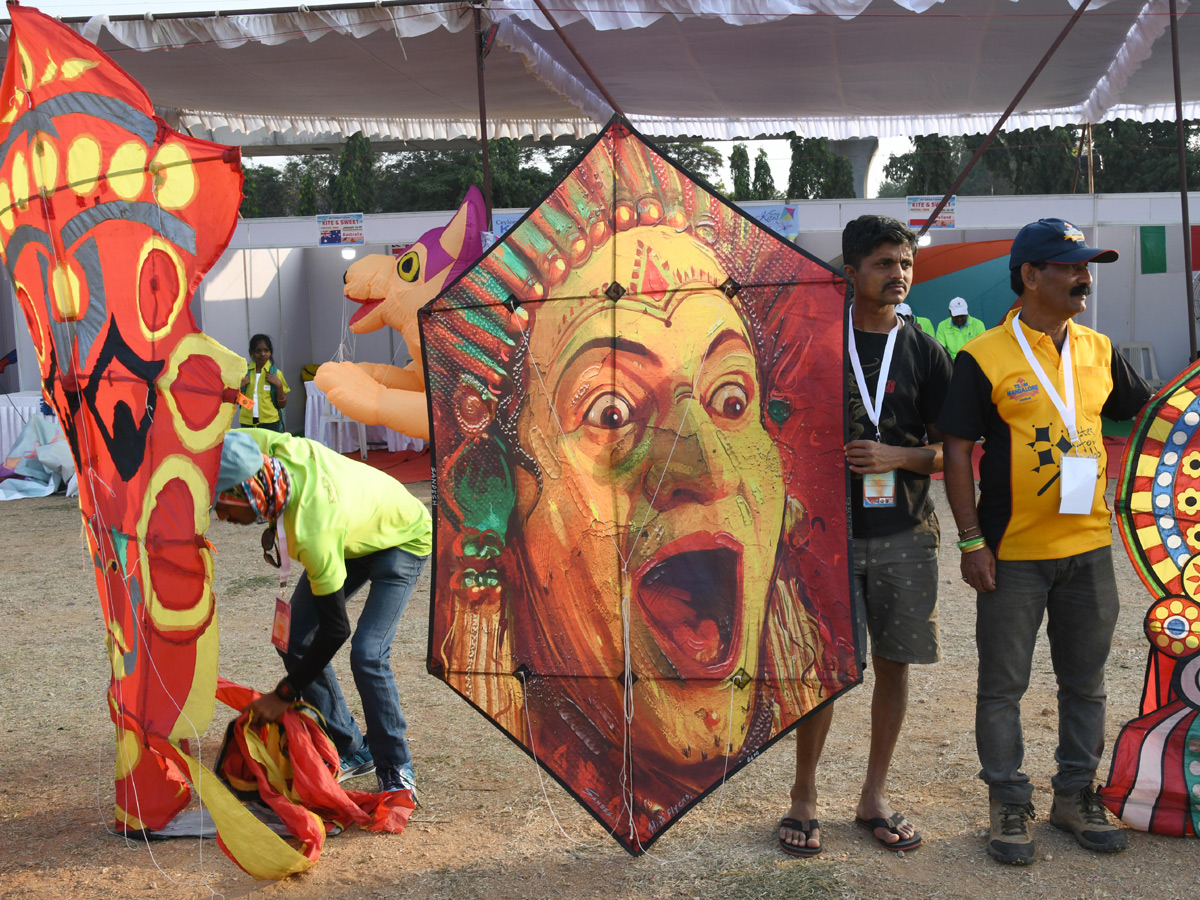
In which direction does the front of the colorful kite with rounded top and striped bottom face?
toward the camera

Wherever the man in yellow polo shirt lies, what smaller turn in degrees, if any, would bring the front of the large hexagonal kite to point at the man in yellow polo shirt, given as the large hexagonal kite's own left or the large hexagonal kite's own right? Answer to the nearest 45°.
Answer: approximately 90° to the large hexagonal kite's own left

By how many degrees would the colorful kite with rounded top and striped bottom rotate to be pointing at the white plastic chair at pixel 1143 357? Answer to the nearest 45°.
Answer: approximately 180°

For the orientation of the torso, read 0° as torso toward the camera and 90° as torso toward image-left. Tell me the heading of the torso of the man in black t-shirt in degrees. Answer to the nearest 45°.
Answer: approximately 0°

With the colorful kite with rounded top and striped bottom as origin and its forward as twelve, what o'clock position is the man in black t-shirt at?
The man in black t-shirt is roughly at 2 o'clock from the colorful kite with rounded top and striped bottom.

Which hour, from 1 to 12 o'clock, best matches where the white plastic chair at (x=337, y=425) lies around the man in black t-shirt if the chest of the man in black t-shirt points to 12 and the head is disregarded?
The white plastic chair is roughly at 5 o'clock from the man in black t-shirt.

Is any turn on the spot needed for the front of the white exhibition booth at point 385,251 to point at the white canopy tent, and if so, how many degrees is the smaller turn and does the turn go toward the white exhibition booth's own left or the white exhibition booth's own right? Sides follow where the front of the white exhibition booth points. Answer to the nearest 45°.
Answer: approximately 45° to the white exhibition booth's own left

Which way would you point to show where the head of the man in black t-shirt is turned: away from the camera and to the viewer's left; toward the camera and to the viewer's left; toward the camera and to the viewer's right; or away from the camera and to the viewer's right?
toward the camera and to the viewer's right

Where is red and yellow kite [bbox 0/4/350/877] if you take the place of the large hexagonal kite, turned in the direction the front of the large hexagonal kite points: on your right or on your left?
on your right

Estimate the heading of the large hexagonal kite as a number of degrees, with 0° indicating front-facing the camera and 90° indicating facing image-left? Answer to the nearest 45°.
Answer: approximately 0°
